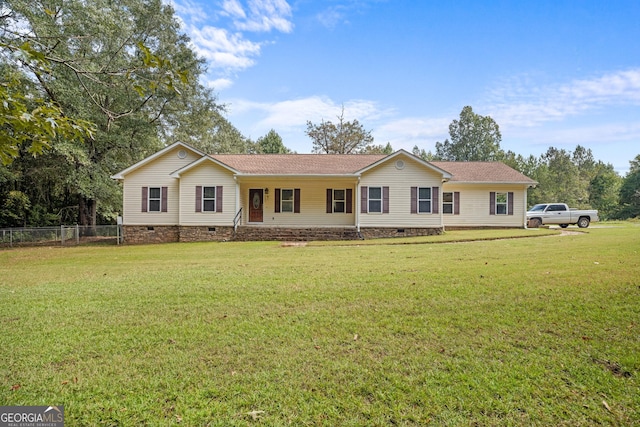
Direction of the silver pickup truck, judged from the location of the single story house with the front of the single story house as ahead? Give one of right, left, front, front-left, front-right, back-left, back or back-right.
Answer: left

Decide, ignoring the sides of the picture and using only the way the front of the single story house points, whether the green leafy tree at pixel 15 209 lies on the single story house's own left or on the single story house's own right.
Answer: on the single story house's own right

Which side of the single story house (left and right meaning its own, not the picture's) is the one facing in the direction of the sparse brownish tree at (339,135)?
back

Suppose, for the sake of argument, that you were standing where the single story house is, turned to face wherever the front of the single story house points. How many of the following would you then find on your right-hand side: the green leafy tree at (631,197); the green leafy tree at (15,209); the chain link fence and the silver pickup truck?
2

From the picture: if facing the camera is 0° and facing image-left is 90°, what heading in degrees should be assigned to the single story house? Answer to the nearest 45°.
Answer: approximately 0°

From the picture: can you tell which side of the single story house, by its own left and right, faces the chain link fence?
right

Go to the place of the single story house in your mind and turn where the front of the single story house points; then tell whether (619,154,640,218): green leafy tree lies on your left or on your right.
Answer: on your left

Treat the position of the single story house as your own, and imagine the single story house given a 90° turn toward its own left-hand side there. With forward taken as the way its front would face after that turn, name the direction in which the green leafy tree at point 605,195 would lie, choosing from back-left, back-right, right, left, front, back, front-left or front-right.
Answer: front-left

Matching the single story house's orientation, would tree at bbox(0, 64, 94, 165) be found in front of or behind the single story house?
in front
